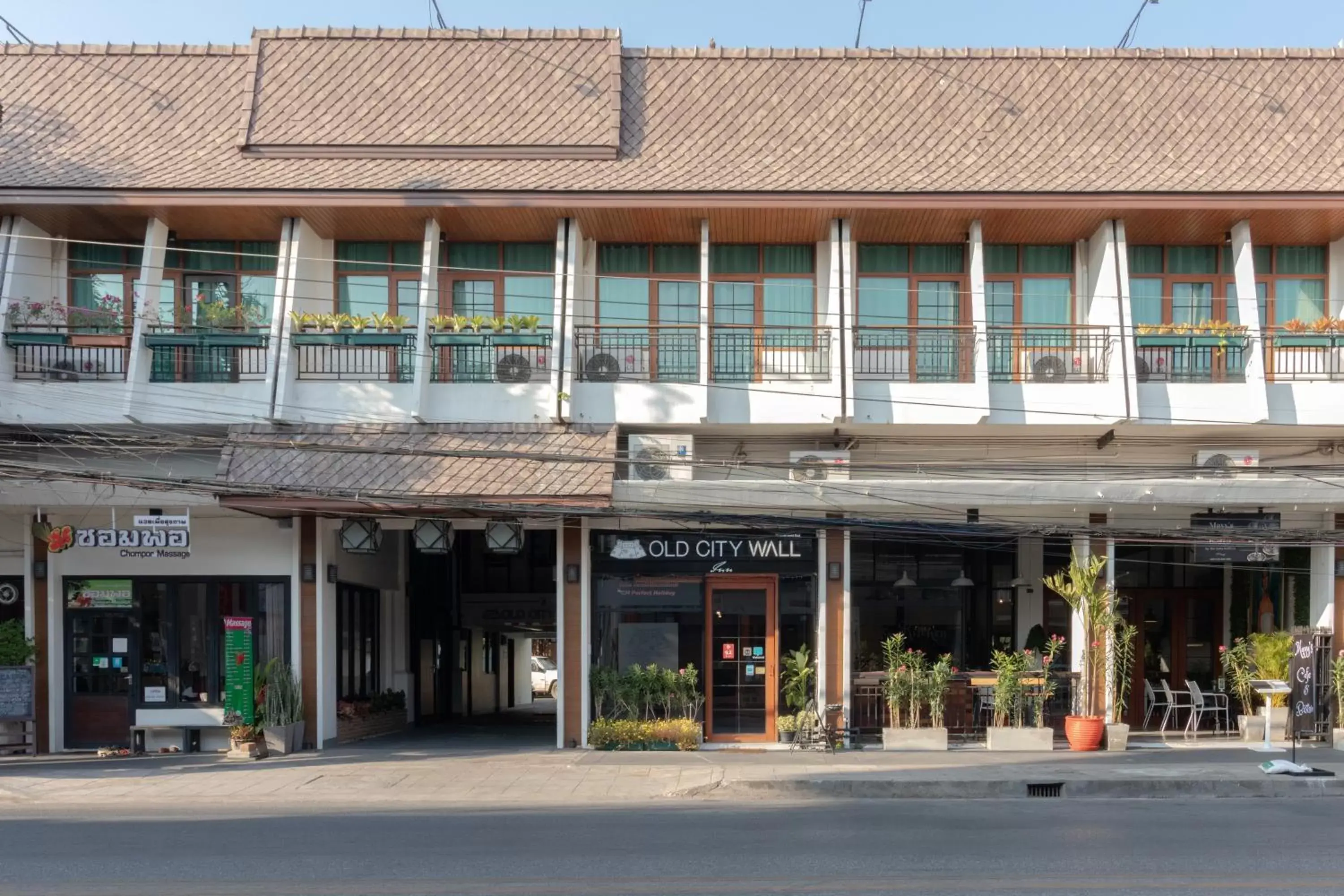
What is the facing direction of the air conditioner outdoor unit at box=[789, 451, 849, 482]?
toward the camera

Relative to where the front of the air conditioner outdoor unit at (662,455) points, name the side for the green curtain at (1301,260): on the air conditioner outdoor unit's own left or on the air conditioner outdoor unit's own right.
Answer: on the air conditioner outdoor unit's own left

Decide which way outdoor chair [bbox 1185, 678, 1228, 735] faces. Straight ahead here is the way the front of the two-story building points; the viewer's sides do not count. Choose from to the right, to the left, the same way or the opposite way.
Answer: to the left

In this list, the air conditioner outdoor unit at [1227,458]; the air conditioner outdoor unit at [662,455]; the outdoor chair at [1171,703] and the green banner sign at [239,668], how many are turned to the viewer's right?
1

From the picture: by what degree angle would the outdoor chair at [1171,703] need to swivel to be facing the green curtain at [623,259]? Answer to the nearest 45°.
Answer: approximately 135° to its right

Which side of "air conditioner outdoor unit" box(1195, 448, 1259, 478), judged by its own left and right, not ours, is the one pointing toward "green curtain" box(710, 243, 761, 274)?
right

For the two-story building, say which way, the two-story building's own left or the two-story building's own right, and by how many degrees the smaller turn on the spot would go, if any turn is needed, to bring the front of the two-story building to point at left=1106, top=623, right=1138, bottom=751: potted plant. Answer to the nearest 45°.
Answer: approximately 90° to the two-story building's own left

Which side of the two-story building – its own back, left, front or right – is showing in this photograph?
front

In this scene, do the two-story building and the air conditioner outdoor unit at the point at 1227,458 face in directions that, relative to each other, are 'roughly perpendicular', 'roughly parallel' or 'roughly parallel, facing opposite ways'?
roughly parallel

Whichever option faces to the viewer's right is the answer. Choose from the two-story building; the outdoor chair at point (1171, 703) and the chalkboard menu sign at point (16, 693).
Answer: the outdoor chair

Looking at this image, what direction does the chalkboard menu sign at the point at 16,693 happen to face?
toward the camera

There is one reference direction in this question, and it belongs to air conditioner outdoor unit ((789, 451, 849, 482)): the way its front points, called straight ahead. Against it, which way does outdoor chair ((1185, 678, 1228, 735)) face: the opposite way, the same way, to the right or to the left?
to the left

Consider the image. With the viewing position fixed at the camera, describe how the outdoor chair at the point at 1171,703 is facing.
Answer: facing to the right of the viewer

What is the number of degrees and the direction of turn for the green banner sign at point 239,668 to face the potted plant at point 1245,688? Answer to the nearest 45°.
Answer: approximately 90° to its left

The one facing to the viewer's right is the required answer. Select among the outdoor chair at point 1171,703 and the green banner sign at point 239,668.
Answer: the outdoor chair

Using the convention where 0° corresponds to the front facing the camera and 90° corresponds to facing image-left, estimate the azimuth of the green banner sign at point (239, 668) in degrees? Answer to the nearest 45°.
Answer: approximately 0°
